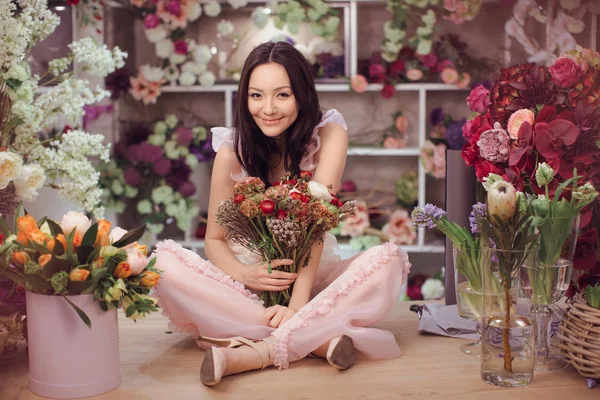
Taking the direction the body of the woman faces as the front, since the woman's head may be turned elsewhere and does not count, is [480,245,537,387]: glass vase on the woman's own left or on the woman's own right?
on the woman's own left

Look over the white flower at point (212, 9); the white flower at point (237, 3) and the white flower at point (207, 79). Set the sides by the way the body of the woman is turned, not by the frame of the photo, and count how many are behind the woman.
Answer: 3

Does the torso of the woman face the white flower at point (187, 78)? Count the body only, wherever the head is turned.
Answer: no

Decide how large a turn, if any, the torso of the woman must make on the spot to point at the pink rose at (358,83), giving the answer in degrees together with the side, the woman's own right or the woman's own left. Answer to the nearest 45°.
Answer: approximately 180°

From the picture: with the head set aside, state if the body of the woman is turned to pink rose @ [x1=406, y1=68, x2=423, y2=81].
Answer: no

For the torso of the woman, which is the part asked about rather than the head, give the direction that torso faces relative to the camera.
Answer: toward the camera

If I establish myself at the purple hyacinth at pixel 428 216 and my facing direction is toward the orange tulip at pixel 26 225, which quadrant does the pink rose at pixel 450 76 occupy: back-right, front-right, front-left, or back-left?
back-right

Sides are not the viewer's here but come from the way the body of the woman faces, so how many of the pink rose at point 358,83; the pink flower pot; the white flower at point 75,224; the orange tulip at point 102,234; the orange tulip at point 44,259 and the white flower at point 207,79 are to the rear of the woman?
2

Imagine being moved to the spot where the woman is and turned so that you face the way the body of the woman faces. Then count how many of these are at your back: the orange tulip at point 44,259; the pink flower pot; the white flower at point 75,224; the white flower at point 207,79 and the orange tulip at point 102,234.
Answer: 1

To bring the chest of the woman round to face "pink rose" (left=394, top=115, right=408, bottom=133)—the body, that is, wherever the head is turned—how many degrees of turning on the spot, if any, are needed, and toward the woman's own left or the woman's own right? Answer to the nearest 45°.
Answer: approximately 180°

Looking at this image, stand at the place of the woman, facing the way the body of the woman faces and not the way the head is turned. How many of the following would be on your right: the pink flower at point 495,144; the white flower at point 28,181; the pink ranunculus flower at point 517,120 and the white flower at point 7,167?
2

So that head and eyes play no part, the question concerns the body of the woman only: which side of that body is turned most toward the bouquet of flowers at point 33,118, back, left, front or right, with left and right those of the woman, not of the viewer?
right

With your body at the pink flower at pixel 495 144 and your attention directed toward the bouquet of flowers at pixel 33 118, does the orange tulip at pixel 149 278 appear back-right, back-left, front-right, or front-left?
front-left

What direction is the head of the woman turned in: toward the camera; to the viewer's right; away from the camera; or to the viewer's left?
toward the camera

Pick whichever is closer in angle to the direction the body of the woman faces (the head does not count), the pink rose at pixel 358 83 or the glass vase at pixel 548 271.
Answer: the glass vase

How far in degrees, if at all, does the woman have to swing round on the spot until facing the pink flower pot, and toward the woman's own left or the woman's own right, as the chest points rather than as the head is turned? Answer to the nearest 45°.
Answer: approximately 45° to the woman's own right

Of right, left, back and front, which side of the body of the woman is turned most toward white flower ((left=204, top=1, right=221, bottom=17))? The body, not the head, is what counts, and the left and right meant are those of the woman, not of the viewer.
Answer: back
